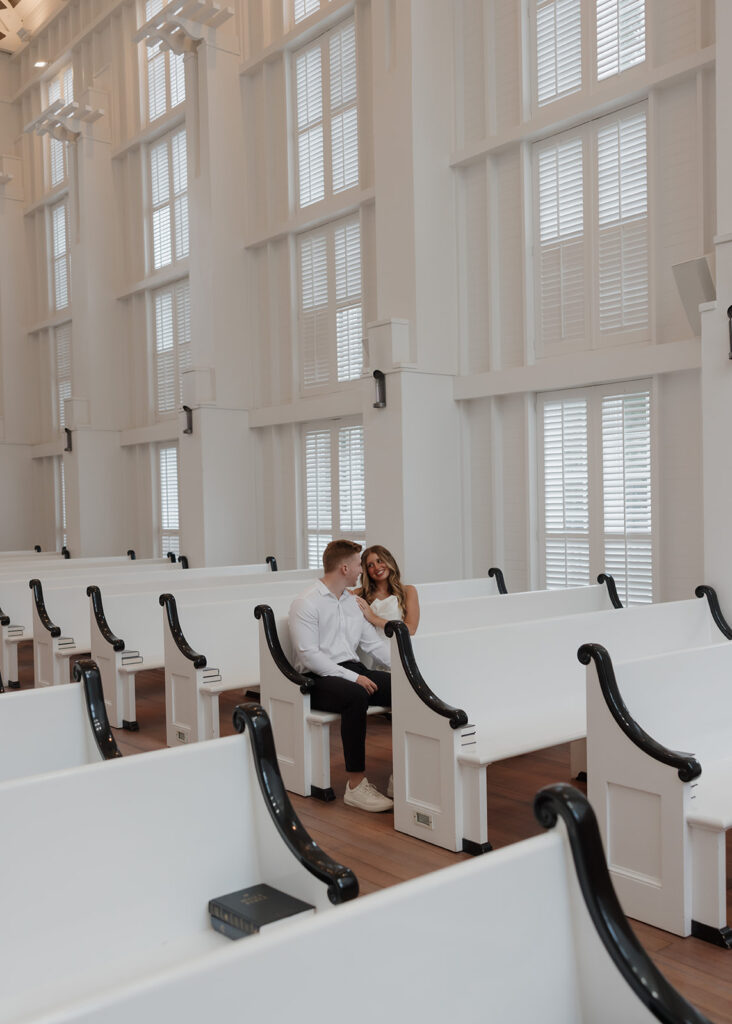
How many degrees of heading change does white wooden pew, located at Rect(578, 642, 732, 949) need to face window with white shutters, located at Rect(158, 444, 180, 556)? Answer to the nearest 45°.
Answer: approximately 180°

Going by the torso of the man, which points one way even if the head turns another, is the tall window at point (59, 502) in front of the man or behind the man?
behind

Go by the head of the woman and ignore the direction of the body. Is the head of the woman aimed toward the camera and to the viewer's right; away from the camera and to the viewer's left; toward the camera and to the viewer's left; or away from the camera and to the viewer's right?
toward the camera and to the viewer's left

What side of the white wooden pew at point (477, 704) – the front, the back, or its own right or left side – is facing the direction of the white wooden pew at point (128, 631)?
back

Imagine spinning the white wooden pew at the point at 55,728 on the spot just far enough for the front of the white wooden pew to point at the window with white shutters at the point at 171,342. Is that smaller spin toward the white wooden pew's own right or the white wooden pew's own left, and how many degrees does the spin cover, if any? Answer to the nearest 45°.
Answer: approximately 135° to the white wooden pew's own left

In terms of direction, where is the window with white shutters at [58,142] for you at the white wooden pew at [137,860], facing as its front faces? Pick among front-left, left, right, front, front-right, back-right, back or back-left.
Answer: back-left

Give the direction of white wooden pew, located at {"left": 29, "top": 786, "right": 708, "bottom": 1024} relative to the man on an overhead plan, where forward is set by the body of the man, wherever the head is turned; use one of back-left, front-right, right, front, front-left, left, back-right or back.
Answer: front-right

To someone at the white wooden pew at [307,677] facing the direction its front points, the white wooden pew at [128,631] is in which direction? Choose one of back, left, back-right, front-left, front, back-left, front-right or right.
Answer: back
